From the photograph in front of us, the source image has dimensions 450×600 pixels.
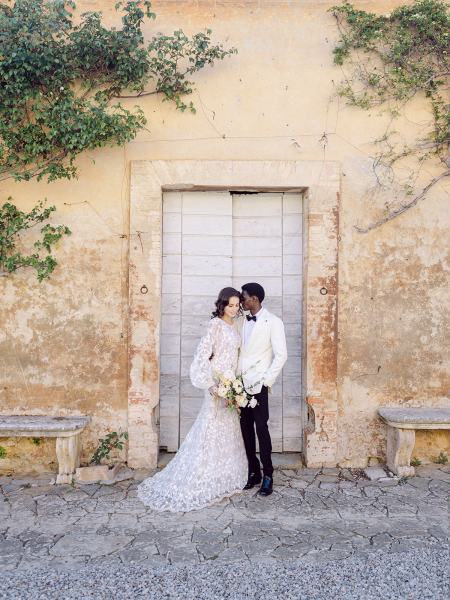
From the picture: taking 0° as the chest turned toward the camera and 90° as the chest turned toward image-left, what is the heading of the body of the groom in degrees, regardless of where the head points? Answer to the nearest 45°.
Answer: approximately 45°

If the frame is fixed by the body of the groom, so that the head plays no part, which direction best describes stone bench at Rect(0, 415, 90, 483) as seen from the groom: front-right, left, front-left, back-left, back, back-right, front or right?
front-right

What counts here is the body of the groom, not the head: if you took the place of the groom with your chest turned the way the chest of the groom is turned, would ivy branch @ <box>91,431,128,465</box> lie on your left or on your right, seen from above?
on your right

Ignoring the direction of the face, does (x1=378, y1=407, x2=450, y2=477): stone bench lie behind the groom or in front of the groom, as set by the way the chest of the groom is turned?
behind

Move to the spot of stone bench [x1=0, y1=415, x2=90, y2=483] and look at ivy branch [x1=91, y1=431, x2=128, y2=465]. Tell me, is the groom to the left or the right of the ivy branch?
right

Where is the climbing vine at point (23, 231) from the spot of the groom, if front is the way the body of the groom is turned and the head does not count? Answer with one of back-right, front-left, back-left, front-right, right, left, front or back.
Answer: front-right
